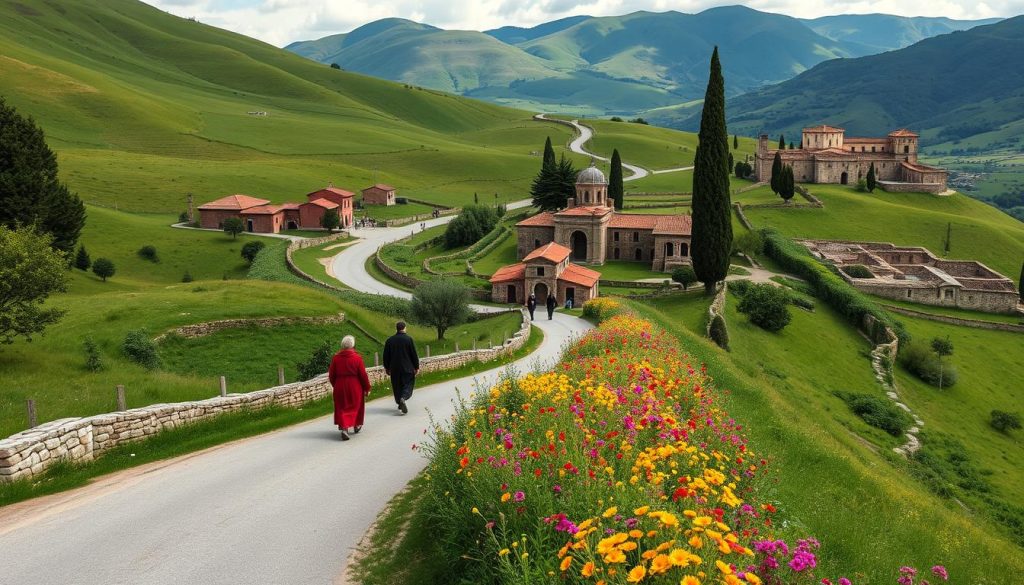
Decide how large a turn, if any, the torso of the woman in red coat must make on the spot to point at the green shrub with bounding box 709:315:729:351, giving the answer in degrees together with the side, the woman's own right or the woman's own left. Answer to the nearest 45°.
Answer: approximately 45° to the woman's own right

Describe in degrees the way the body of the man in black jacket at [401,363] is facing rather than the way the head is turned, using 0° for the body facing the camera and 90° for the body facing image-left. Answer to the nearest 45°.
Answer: approximately 180°

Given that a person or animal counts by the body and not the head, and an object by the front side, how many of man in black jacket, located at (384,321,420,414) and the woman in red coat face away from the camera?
2

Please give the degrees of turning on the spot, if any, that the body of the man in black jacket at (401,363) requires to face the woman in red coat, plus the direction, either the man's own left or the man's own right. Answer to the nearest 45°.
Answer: approximately 135° to the man's own left

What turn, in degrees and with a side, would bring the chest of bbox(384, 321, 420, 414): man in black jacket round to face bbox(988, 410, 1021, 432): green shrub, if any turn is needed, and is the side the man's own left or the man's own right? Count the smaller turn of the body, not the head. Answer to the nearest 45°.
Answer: approximately 45° to the man's own right

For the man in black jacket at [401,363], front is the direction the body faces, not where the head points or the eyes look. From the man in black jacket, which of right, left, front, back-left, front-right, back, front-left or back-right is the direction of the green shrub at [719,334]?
front-right

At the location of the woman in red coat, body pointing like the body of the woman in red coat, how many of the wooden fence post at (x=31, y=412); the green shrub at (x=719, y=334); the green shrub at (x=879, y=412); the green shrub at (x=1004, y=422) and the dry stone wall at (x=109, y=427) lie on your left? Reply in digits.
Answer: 2

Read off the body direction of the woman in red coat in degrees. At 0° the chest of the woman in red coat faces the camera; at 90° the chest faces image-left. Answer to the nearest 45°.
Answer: approximately 180°
